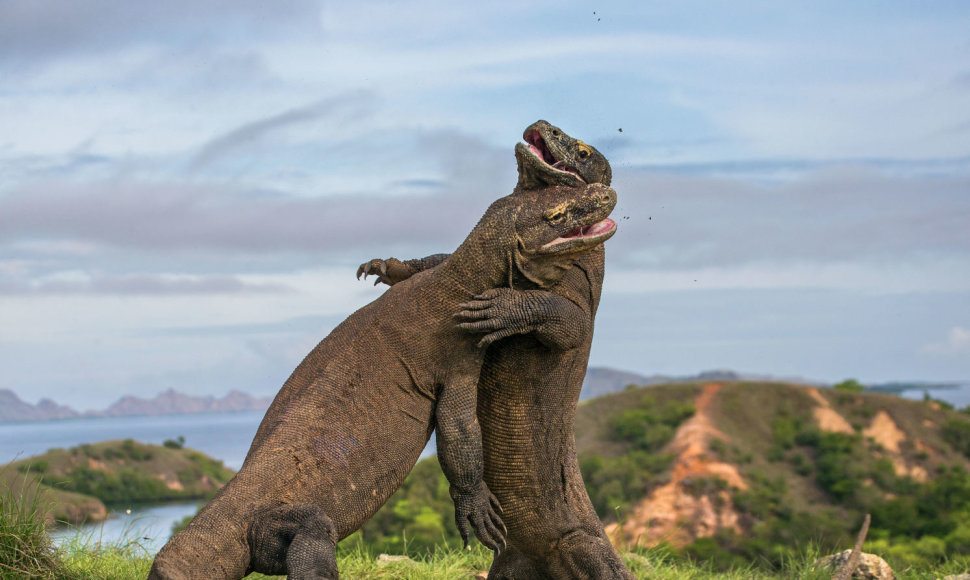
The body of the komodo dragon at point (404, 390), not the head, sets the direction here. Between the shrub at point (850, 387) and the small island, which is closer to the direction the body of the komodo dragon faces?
the shrub

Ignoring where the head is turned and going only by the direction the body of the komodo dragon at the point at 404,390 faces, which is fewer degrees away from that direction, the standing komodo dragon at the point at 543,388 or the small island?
the standing komodo dragon

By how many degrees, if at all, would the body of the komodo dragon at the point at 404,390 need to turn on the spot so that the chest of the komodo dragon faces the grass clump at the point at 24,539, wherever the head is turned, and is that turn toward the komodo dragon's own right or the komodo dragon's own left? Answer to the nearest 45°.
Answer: approximately 135° to the komodo dragon's own left

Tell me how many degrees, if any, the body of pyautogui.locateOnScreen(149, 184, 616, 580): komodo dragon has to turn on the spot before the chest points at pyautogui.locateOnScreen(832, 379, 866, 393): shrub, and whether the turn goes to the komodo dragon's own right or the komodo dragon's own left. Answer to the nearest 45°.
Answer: approximately 45° to the komodo dragon's own left

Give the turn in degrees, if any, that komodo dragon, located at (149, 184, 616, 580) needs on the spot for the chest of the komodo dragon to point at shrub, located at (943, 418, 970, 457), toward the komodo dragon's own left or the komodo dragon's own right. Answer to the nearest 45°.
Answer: approximately 45° to the komodo dragon's own left

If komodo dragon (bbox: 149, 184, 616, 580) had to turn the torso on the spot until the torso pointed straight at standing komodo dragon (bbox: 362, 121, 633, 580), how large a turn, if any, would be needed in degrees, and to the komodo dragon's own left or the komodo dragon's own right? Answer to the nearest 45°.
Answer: approximately 45° to the komodo dragon's own left

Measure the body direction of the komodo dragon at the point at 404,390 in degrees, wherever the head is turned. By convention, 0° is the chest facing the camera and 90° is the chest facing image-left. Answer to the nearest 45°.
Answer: approximately 270°
